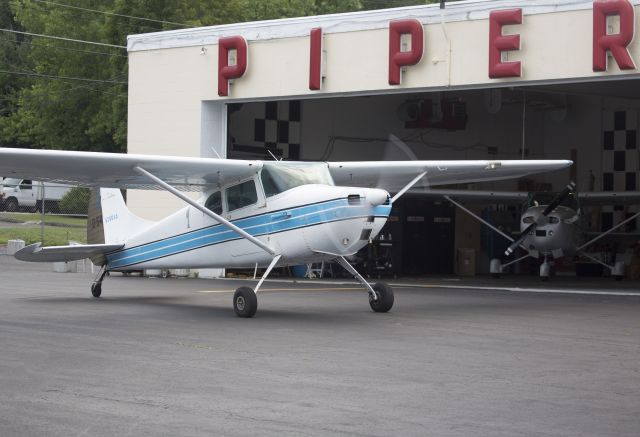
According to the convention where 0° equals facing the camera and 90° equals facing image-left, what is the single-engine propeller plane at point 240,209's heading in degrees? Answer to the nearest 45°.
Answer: approximately 315°

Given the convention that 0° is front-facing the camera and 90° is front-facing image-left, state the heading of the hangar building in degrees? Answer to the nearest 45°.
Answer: approximately 45°

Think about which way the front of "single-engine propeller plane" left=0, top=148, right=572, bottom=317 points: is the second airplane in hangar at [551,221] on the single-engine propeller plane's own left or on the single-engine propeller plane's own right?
on the single-engine propeller plane's own left

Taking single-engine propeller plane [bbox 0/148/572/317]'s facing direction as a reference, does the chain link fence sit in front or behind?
behind

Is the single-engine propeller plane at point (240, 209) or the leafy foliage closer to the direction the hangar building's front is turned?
the single-engine propeller plane

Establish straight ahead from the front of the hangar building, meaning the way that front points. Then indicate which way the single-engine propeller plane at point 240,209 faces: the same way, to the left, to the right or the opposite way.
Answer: to the left

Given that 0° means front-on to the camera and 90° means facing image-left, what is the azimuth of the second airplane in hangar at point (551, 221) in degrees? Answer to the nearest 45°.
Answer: approximately 0°

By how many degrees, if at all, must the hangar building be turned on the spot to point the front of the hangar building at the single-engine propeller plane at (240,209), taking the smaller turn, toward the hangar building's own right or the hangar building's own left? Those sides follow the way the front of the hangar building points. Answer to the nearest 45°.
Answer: approximately 45° to the hangar building's own left
